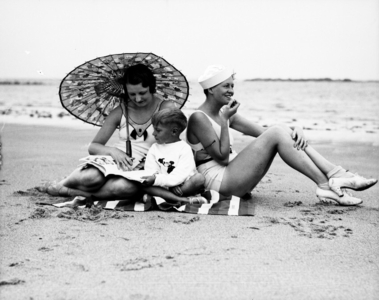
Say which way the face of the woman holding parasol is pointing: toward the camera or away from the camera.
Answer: toward the camera

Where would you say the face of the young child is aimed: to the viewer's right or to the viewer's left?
to the viewer's left

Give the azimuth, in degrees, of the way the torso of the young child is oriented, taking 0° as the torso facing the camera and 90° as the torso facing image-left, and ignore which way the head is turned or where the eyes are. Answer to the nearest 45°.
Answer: approximately 45°

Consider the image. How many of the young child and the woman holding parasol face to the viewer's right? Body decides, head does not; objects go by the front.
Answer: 0

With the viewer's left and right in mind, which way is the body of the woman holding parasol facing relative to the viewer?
facing the viewer
